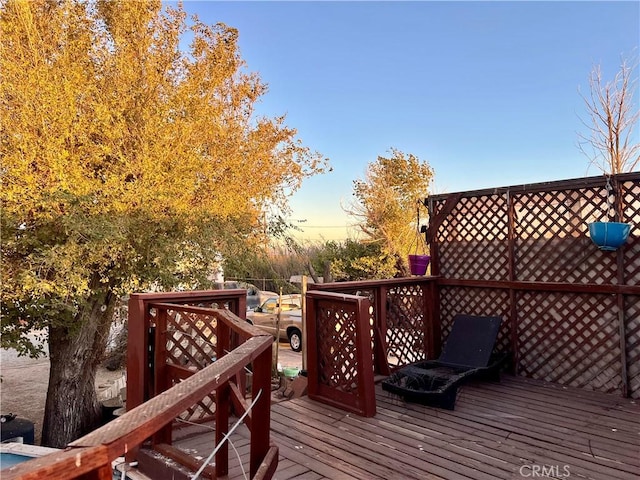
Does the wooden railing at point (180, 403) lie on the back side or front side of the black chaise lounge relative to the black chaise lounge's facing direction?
on the front side

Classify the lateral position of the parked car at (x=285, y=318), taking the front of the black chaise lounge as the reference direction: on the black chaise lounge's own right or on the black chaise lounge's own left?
on the black chaise lounge's own right

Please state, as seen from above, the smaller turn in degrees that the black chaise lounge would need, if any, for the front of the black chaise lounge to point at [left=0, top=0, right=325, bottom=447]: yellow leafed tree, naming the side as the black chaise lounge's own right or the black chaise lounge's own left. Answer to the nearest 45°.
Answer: approximately 45° to the black chaise lounge's own right

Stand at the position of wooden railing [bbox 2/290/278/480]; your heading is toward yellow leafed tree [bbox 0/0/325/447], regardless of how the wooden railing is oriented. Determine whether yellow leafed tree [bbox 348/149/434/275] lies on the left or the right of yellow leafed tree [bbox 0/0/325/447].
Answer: right

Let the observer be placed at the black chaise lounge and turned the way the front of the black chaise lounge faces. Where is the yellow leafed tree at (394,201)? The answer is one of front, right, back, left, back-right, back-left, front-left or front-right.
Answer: back-right

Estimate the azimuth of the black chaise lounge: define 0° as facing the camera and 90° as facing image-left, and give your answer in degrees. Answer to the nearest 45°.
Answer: approximately 45°

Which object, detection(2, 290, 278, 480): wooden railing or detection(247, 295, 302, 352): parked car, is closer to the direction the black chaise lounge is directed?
the wooden railing

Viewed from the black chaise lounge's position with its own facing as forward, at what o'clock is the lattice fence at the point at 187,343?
The lattice fence is roughly at 12 o'clock from the black chaise lounge.
